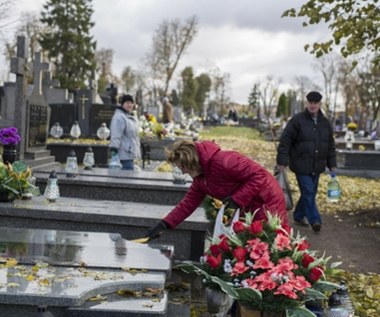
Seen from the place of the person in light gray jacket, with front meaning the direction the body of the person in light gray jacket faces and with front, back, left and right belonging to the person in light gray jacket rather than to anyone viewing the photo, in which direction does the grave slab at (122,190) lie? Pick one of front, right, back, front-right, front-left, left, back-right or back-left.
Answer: front-right

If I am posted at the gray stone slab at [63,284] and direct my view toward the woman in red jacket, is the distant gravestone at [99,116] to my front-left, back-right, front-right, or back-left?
front-left

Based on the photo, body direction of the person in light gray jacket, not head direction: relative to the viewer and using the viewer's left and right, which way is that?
facing the viewer and to the right of the viewer

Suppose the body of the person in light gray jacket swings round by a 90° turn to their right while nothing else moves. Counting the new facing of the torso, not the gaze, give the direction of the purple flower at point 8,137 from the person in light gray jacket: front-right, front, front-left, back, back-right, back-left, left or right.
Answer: front

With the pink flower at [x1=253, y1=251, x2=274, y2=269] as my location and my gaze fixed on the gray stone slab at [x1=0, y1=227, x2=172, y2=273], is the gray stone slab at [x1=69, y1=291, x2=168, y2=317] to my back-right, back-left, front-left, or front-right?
front-left

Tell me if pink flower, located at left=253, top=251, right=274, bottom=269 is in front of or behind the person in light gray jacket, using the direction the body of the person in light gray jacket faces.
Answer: in front

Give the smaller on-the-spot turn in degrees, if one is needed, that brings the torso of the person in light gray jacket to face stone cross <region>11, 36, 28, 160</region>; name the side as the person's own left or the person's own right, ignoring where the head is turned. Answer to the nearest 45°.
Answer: approximately 135° to the person's own right

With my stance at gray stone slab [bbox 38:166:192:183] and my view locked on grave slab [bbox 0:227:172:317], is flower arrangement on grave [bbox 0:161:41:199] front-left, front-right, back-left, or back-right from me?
front-right

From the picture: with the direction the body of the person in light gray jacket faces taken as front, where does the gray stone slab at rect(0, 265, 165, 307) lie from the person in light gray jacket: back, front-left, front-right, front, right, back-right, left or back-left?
front-right

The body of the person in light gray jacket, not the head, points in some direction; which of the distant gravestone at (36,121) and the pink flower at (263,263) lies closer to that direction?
the pink flower

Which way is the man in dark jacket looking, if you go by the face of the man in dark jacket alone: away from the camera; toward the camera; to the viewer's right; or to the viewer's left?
toward the camera
